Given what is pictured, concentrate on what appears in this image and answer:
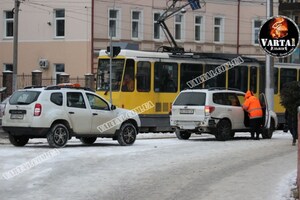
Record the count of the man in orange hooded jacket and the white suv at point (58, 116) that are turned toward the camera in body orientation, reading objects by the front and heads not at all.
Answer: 0

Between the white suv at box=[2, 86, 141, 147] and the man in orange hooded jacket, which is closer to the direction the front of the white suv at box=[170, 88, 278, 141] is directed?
the man in orange hooded jacket

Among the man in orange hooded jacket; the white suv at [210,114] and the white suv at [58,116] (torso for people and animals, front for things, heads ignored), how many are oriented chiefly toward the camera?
0

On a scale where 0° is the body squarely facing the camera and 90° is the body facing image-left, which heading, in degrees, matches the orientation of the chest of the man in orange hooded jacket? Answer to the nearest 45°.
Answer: approximately 135°

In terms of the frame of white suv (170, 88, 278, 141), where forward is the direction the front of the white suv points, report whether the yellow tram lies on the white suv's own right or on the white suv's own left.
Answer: on the white suv's own left

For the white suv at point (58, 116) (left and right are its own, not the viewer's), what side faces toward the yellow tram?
front

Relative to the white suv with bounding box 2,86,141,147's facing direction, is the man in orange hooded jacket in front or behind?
in front

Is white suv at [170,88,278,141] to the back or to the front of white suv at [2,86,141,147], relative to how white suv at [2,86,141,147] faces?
to the front

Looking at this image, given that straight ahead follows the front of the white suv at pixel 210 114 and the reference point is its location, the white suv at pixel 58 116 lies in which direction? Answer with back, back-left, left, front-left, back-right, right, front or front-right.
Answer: back

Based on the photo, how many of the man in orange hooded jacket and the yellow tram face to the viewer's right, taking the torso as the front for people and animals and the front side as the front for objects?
0

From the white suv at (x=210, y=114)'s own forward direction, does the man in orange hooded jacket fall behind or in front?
in front

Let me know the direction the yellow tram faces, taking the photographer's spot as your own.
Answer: facing the viewer and to the left of the viewer

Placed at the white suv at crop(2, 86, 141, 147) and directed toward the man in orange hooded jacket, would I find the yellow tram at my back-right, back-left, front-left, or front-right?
front-left

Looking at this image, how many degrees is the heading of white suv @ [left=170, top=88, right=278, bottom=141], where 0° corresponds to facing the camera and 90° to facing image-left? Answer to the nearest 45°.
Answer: approximately 225°

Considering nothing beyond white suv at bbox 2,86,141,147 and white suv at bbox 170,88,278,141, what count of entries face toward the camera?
0

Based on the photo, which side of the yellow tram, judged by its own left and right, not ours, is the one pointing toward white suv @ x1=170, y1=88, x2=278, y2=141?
left
